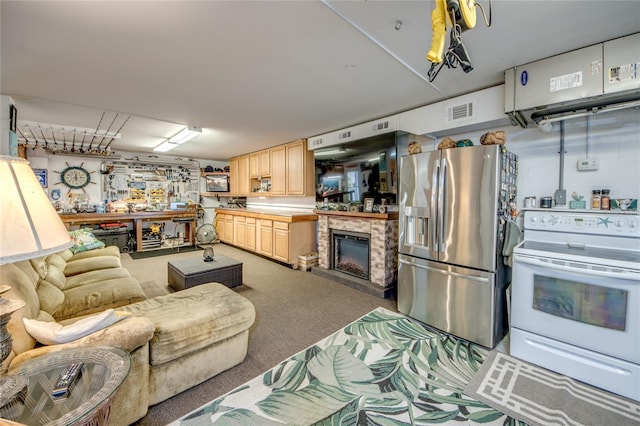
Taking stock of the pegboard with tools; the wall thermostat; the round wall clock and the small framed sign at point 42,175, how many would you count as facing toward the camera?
4

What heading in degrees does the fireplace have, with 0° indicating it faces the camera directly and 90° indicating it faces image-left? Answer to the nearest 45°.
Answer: approximately 45°

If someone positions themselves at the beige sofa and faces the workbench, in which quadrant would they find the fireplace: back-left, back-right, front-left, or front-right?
front-right

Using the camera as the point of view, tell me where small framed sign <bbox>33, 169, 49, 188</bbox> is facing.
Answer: facing the viewer

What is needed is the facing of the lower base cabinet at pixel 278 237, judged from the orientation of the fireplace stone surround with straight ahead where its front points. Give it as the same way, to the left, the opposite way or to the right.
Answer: the same way

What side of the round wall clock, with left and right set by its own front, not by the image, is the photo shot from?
front

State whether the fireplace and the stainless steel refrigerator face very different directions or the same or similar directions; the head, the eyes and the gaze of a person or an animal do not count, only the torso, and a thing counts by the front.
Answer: same or similar directions

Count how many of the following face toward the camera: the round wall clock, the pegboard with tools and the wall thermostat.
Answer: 3

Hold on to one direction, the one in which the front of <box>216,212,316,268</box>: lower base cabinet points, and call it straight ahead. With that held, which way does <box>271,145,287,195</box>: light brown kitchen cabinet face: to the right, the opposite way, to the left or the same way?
the same way

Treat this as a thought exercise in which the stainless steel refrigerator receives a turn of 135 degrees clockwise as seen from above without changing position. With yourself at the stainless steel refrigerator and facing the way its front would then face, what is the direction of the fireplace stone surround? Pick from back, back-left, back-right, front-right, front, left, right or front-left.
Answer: front-left

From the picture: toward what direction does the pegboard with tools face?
toward the camera

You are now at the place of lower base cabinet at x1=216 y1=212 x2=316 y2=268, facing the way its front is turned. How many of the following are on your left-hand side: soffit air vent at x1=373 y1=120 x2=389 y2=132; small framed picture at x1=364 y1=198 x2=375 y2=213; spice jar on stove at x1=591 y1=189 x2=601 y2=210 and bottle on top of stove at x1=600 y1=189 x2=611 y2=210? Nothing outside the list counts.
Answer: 4

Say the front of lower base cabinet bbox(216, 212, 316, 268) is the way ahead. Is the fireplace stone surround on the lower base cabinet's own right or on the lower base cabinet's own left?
on the lower base cabinet's own left

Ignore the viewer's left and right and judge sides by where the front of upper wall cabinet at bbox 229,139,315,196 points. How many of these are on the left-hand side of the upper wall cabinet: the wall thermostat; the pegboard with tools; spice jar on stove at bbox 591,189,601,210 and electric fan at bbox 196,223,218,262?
2

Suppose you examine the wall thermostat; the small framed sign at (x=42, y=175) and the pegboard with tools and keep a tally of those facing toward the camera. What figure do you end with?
3

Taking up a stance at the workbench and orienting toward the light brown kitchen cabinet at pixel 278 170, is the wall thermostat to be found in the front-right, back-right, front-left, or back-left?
front-right

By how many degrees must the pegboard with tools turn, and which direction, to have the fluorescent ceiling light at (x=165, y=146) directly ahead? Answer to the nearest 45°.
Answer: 0° — it already faces it

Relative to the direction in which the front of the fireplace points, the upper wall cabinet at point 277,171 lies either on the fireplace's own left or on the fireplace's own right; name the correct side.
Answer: on the fireplace's own right

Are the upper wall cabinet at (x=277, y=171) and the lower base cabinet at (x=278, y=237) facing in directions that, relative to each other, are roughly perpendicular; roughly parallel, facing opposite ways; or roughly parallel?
roughly parallel
